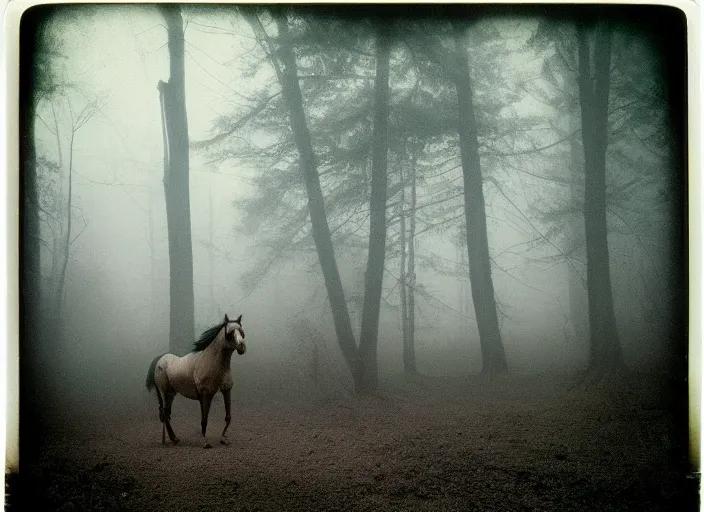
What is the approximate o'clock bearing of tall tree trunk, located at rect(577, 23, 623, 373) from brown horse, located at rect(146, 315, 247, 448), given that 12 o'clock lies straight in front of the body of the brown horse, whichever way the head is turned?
The tall tree trunk is roughly at 11 o'clock from the brown horse.

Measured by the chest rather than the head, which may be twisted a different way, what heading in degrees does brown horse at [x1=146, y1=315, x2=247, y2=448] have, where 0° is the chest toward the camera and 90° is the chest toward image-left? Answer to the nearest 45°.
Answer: approximately 315°
